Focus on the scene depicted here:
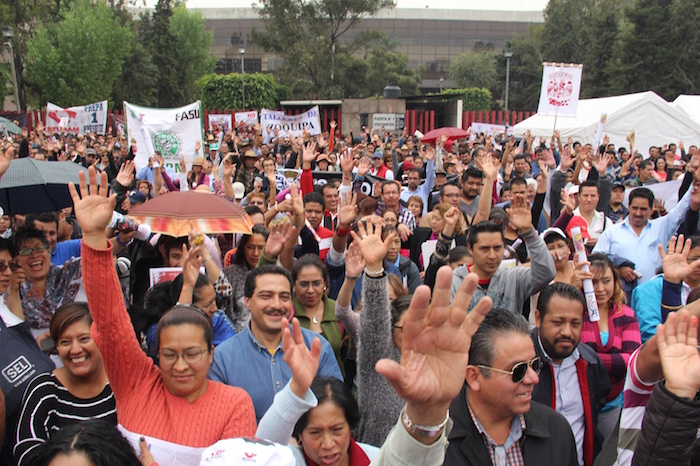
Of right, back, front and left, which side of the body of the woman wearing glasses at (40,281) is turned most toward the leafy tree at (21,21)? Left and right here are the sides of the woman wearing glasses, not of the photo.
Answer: back

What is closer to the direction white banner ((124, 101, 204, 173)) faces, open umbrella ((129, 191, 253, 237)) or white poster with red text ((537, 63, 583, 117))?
the open umbrella

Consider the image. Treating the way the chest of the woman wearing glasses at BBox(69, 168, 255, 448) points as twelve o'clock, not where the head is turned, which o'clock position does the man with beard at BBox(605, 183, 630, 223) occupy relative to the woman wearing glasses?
The man with beard is roughly at 8 o'clock from the woman wearing glasses.

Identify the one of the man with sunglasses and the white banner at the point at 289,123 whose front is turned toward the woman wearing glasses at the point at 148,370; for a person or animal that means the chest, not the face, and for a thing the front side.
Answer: the white banner

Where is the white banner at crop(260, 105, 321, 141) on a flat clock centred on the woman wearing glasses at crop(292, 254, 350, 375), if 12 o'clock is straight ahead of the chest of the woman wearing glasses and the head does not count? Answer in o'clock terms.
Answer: The white banner is roughly at 6 o'clock from the woman wearing glasses.

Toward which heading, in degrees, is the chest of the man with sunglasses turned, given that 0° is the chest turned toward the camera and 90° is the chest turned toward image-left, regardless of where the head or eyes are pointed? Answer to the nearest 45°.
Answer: approximately 315°

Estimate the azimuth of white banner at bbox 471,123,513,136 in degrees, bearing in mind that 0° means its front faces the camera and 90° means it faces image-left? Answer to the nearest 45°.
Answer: approximately 0°
